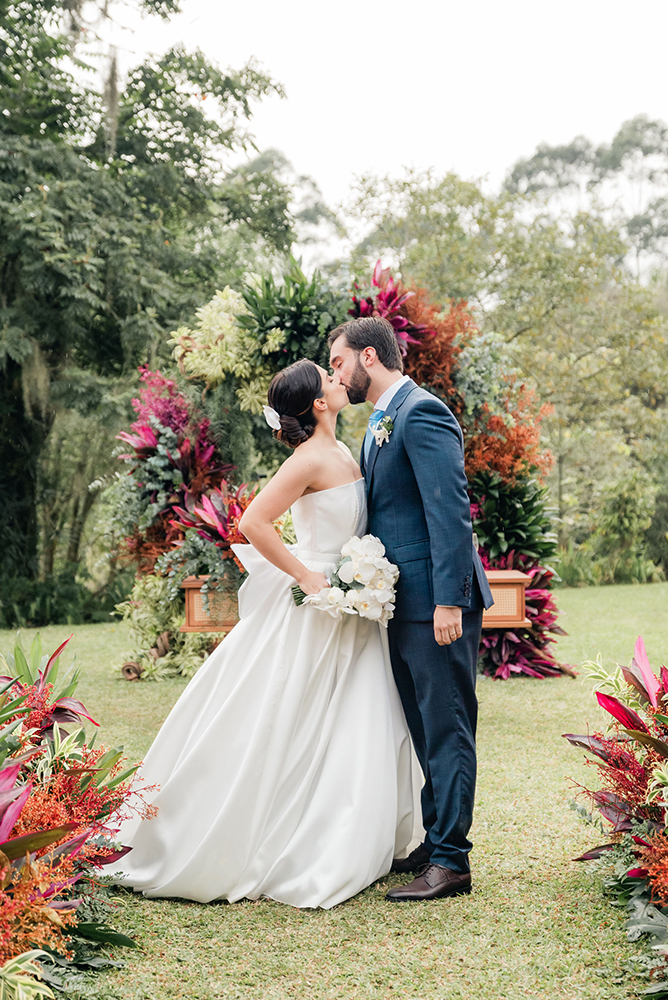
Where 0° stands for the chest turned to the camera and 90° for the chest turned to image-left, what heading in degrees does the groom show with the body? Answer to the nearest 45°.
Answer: approximately 90°

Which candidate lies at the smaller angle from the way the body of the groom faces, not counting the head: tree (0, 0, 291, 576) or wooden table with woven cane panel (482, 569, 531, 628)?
the tree

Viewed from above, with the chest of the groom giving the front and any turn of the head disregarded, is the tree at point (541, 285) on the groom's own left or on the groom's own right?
on the groom's own right

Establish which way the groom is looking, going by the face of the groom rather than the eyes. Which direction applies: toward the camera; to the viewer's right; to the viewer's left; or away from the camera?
to the viewer's left

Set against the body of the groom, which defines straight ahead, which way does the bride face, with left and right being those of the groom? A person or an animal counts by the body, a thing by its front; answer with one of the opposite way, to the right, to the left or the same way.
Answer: the opposite way

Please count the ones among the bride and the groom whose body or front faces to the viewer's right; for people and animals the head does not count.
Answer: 1

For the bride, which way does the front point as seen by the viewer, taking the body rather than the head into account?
to the viewer's right

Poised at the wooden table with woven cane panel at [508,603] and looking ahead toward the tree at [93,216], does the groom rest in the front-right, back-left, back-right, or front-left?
back-left
